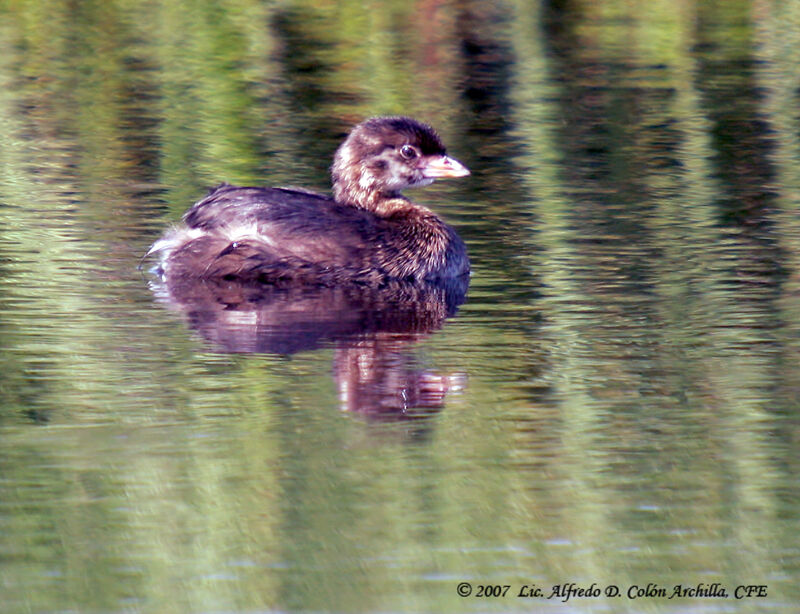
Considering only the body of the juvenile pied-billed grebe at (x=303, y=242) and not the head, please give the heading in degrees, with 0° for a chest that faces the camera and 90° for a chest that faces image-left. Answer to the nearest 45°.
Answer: approximately 270°
